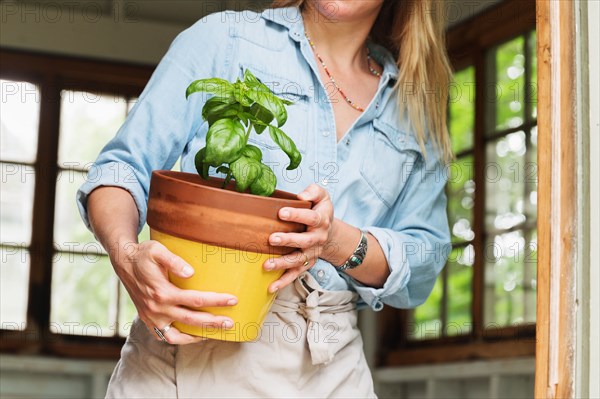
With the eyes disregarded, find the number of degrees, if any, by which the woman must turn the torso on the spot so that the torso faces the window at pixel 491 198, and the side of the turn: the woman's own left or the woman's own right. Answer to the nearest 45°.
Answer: approximately 135° to the woman's own left

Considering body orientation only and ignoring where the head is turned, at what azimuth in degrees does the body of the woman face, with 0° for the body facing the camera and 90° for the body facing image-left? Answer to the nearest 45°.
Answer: approximately 315°

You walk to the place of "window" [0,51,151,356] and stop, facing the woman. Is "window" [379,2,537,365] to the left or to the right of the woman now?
left

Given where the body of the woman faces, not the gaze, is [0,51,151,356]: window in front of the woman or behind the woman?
behind
